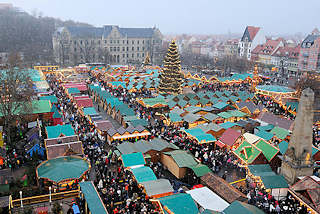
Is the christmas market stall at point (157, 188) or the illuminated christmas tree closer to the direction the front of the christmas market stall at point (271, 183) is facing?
the christmas market stall

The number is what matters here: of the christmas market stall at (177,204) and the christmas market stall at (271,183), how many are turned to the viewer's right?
0

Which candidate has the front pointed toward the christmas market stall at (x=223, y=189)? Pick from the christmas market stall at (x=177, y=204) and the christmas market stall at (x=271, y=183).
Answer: the christmas market stall at (x=271, y=183)

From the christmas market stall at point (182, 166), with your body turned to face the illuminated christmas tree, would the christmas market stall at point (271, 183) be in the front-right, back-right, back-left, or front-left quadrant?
back-right

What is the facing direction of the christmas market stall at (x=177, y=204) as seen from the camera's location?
facing the viewer and to the left of the viewer
